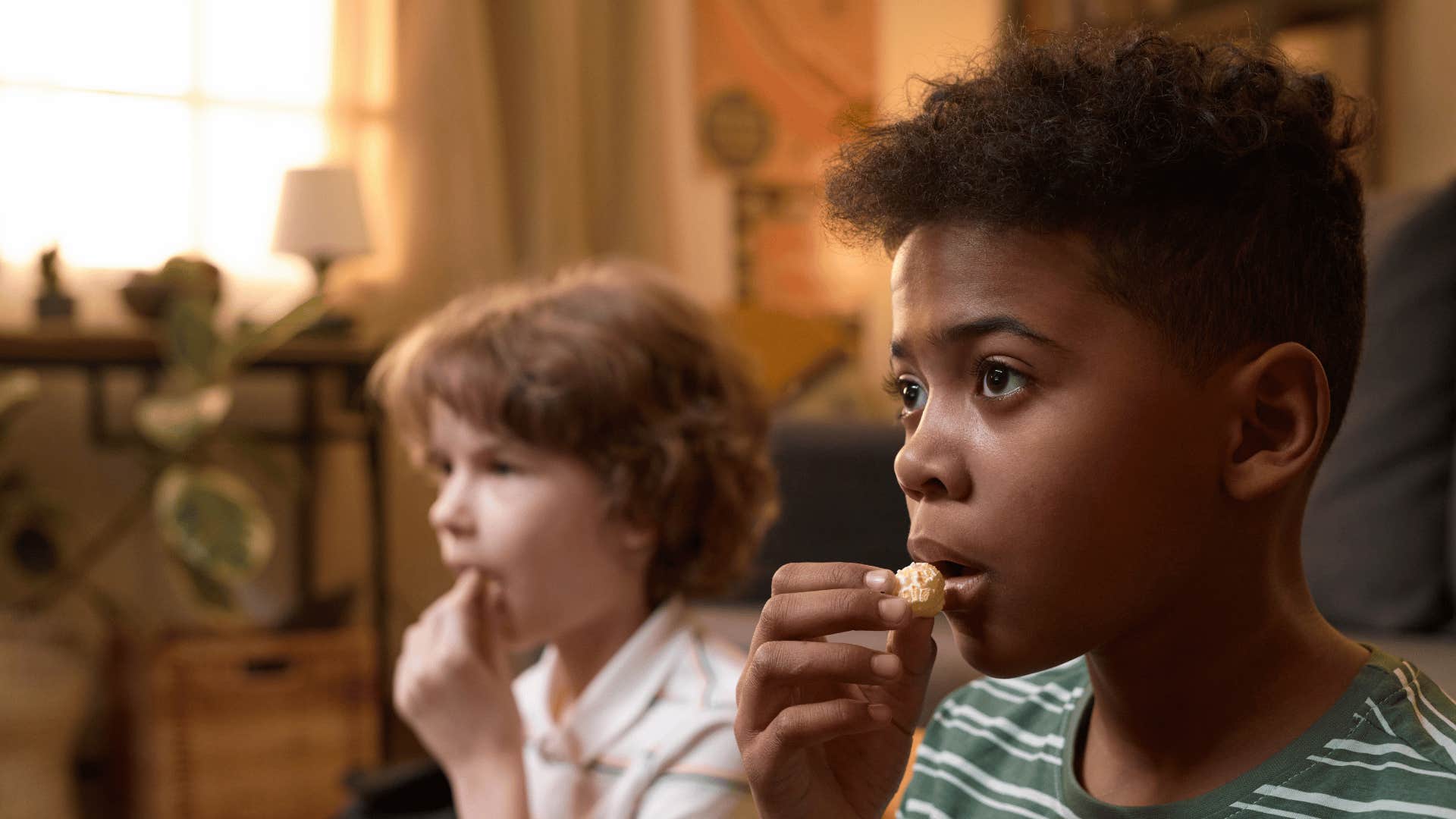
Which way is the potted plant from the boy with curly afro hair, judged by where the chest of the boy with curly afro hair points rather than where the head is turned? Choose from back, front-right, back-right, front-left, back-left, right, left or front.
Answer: right

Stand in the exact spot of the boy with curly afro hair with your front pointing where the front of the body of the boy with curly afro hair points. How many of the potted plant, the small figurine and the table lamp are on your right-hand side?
3

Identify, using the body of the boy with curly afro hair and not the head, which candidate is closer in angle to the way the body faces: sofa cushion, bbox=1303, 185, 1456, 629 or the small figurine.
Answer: the small figurine

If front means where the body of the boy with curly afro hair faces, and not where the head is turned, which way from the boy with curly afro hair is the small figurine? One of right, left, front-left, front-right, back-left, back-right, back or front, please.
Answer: right

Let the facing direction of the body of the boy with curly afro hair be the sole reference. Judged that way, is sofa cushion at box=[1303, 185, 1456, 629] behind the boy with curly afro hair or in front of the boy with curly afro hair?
behind

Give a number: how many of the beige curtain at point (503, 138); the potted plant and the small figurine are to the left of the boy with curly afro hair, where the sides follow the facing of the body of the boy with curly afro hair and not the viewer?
0

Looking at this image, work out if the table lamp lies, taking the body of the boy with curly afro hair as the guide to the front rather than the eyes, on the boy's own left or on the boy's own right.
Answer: on the boy's own right

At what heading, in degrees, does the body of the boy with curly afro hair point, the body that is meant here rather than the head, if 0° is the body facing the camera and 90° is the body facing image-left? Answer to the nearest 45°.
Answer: approximately 45°

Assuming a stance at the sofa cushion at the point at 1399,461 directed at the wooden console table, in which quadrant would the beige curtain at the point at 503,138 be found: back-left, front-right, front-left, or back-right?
front-right
